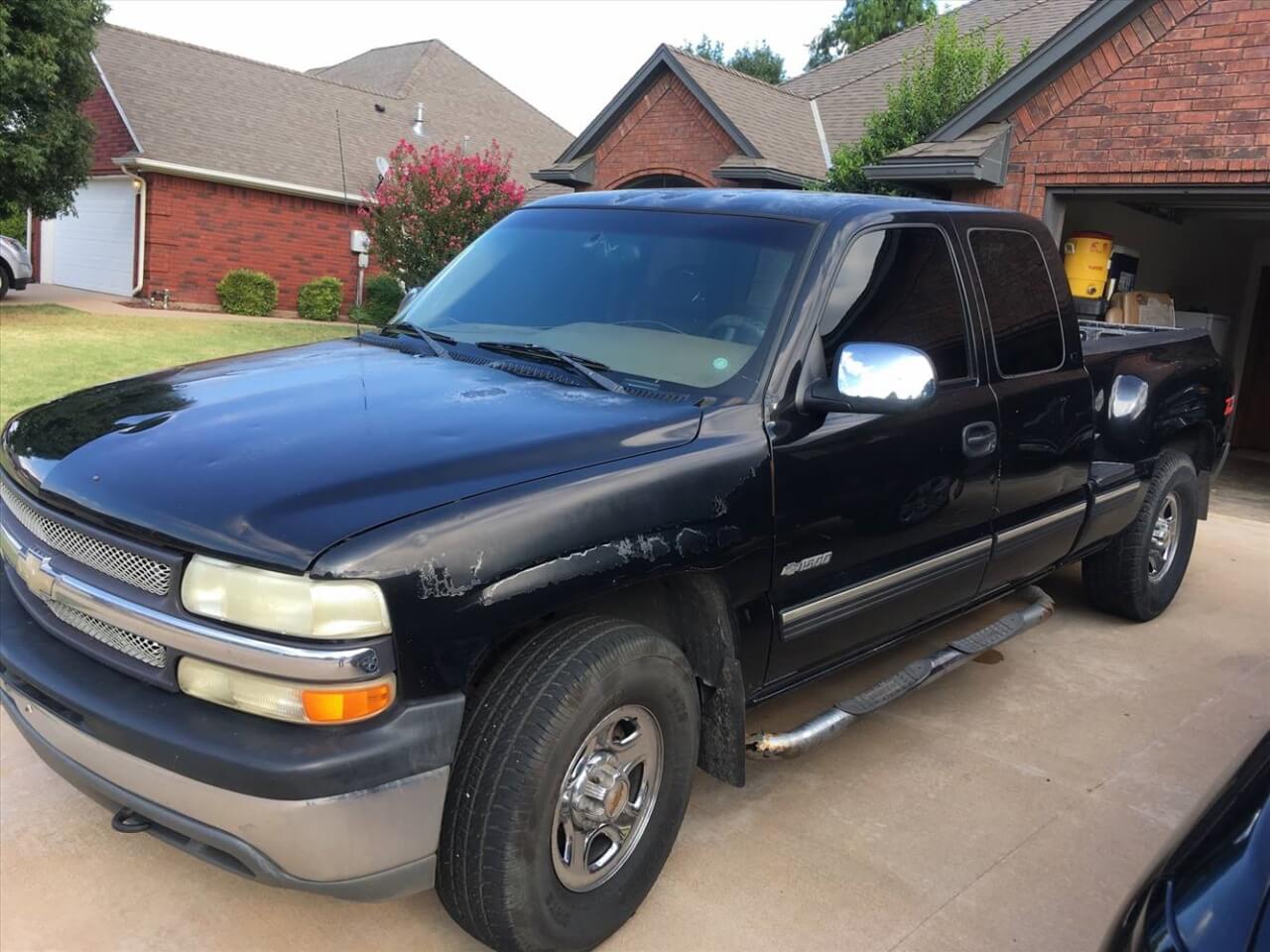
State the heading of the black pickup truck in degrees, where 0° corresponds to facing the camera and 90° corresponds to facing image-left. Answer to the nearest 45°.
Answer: approximately 45°

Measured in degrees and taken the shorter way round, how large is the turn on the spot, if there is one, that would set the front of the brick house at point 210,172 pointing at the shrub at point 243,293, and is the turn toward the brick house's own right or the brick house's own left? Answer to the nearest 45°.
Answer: approximately 45° to the brick house's own left

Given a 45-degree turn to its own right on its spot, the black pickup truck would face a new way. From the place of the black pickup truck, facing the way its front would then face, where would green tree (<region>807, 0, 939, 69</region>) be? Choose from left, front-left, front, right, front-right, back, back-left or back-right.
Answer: right

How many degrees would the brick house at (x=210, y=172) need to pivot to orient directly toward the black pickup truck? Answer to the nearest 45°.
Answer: approximately 45° to its left

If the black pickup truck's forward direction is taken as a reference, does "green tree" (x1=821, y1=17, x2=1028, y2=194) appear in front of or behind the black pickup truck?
behind

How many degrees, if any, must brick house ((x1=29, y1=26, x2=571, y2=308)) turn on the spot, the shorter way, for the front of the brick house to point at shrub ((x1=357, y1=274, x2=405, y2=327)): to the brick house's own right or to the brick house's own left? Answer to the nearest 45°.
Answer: approximately 90° to the brick house's own left

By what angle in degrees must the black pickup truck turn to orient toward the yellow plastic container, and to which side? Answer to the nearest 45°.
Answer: approximately 180°

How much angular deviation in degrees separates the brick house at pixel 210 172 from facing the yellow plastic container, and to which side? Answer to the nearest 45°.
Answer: approximately 90° to its left

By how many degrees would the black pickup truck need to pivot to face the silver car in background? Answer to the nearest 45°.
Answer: approximately 90° to its right

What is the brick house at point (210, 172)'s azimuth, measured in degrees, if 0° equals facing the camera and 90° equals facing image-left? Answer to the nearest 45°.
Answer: approximately 45°

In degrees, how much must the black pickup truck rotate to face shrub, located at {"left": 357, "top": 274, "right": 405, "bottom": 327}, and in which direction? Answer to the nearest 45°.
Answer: approximately 135° to its right

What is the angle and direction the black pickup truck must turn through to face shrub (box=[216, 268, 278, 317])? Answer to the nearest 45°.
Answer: approximately 135° to its right
